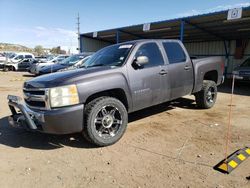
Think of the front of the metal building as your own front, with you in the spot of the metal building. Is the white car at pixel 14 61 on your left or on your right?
on your right

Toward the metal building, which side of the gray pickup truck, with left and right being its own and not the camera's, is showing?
back

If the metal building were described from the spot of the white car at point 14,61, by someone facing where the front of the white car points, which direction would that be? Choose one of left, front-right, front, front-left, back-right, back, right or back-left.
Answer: left

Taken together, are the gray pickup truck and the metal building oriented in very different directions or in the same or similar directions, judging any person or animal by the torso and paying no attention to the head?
same or similar directions

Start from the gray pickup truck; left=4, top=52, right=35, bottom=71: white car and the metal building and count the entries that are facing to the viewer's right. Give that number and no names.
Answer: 0

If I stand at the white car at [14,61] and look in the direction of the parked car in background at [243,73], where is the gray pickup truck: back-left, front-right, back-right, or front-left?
front-right

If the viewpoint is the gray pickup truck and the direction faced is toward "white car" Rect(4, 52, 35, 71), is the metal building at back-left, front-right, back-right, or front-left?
front-right

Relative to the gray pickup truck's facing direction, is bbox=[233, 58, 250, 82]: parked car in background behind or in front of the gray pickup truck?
behind

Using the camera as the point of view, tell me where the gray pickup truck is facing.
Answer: facing the viewer and to the left of the viewer

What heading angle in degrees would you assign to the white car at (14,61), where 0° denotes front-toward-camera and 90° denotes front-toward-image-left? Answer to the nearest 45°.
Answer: approximately 45°

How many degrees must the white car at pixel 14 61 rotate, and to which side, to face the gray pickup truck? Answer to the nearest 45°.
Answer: approximately 45° to its left

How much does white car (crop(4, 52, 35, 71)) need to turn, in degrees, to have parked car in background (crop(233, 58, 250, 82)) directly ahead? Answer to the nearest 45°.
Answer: approximately 90° to its left
